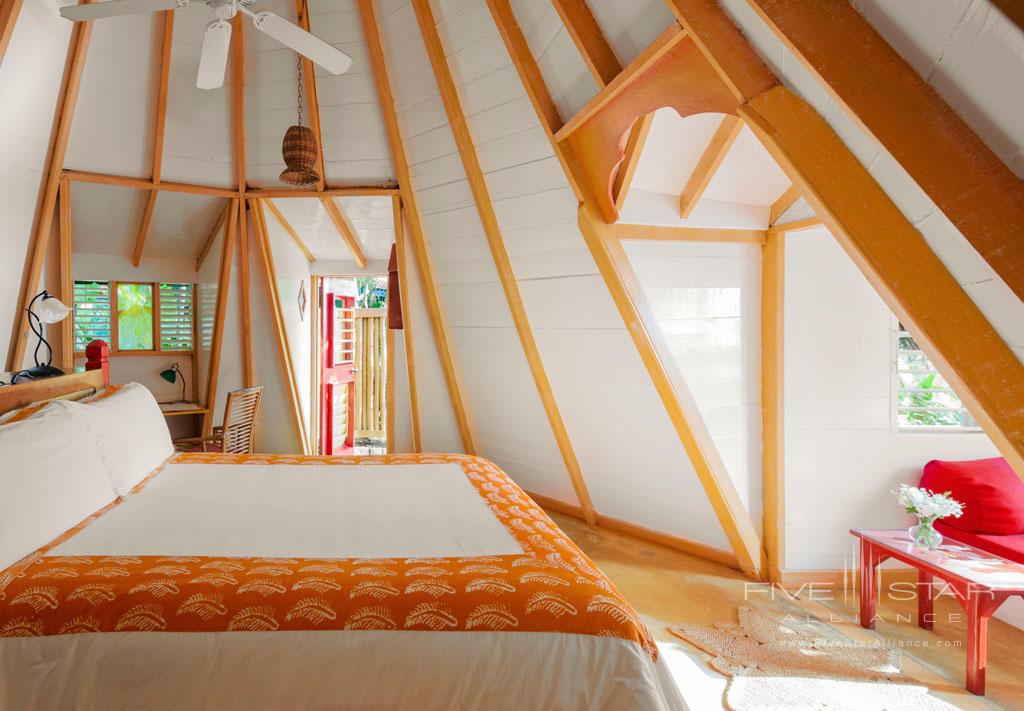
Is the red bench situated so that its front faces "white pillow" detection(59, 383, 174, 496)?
yes

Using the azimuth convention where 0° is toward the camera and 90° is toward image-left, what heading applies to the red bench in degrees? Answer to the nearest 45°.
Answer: approximately 45°

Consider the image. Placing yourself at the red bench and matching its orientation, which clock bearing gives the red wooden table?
The red wooden table is roughly at 11 o'clock from the red bench.

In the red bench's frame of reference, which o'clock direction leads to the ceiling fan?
The ceiling fan is roughly at 12 o'clock from the red bench.

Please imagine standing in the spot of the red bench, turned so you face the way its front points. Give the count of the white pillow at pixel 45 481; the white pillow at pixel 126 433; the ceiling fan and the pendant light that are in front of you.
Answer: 4

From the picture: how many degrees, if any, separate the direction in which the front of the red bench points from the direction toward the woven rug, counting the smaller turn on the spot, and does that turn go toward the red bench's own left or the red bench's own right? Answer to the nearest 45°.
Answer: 0° — it already faces it

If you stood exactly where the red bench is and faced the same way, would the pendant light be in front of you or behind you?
in front
